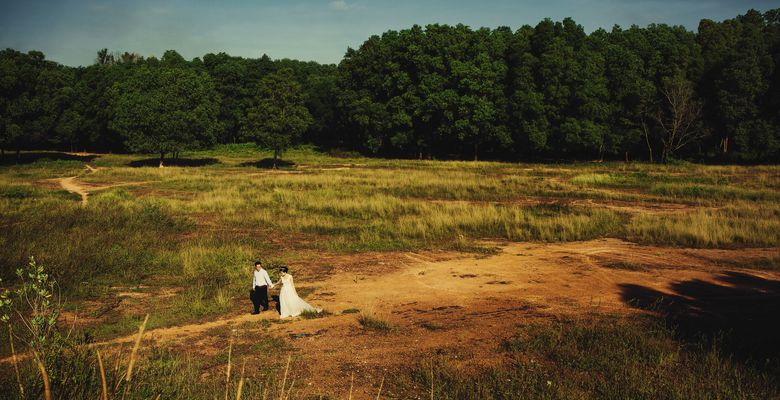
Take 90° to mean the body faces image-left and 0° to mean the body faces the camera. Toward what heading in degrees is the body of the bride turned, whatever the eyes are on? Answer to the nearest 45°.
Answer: approximately 45°

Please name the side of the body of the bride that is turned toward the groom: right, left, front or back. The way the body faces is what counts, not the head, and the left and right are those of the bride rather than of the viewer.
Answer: right
